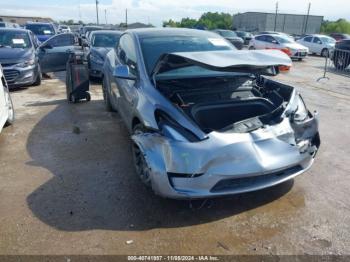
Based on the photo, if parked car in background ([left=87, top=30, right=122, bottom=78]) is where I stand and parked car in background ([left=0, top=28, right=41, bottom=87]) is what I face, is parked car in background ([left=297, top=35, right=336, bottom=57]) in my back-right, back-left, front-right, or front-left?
back-right

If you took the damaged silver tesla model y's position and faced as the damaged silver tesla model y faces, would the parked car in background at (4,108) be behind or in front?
behind

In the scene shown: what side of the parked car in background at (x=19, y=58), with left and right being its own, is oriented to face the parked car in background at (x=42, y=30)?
back

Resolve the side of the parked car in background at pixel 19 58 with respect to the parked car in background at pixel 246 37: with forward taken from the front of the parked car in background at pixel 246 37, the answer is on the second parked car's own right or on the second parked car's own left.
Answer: on the second parked car's own right

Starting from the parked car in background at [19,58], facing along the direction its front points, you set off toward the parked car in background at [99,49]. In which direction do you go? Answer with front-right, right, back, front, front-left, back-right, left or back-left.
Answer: left

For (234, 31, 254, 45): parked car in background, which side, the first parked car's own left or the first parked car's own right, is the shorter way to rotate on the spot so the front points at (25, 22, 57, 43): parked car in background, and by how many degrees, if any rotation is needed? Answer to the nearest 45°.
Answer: approximately 90° to the first parked car's own right

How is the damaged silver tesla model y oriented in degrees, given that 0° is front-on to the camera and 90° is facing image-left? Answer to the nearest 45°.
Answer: approximately 315°

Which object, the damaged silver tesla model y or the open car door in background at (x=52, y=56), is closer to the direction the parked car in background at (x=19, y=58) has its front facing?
the damaged silver tesla model y

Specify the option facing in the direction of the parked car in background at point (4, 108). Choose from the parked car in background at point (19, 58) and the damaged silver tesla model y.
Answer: the parked car in background at point (19, 58)

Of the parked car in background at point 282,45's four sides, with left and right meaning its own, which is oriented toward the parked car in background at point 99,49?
right

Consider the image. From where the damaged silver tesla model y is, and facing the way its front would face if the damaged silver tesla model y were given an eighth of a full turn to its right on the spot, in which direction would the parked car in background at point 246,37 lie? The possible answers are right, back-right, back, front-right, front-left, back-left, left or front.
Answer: back

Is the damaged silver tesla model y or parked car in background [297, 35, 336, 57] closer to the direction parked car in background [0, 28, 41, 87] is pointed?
the damaged silver tesla model y
